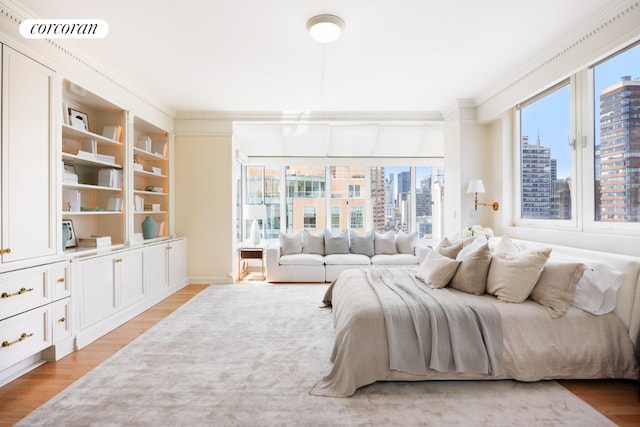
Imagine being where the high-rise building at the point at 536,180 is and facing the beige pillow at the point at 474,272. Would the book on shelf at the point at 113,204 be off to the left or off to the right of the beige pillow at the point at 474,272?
right

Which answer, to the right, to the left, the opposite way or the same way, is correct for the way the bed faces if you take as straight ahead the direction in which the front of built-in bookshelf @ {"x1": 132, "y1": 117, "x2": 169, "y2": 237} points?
the opposite way

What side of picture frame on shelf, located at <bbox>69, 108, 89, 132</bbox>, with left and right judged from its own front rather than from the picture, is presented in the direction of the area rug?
front

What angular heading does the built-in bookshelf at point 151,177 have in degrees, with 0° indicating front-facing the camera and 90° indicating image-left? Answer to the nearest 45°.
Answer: approximately 315°

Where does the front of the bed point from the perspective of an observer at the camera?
facing to the left of the viewer

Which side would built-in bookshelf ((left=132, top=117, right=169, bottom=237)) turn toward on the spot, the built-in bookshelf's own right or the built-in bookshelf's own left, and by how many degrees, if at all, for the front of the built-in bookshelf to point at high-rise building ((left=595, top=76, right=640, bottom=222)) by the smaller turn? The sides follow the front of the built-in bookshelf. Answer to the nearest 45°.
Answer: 0° — it already faces it

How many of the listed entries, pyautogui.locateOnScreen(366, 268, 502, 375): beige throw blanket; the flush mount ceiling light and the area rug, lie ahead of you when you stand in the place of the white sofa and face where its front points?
3

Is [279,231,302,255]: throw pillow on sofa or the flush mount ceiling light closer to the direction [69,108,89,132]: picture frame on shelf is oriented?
the flush mount ceiling light

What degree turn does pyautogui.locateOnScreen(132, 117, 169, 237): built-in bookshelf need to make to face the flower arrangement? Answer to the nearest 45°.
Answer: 0° — it already faces it

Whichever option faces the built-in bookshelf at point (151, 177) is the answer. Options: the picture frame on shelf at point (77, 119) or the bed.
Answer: the bed

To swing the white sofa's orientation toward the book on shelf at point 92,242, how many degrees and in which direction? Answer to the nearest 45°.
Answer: approximately 45° to its right

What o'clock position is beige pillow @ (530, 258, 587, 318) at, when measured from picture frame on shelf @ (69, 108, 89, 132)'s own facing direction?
The beige pillow is roughly at 12 o'clock from the picture frame on shelf.

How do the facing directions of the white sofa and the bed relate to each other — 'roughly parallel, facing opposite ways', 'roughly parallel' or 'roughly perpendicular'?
roughly perpendicular

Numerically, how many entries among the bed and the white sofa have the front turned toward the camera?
1
